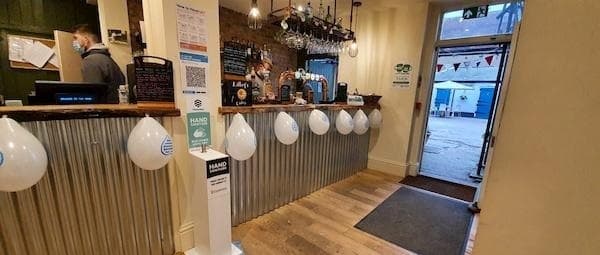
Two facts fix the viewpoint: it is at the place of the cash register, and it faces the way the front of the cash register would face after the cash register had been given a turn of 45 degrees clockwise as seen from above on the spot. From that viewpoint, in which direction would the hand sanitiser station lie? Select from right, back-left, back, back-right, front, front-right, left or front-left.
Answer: right

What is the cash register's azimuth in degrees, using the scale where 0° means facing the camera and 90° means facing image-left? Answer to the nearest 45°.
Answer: approximately 180°

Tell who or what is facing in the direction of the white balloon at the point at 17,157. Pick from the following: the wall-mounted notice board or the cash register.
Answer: the wall-mounted notice board

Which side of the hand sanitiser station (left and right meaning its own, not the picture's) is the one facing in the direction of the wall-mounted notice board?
back

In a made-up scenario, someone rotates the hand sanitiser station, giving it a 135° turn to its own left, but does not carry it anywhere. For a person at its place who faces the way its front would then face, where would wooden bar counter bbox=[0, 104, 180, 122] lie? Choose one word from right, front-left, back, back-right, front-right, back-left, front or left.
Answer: left

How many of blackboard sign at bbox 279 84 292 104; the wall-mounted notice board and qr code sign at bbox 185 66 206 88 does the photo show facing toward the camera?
3

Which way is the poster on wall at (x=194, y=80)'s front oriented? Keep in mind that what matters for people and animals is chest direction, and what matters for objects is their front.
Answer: toward the camera

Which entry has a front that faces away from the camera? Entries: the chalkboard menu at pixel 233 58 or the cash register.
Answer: the cash register

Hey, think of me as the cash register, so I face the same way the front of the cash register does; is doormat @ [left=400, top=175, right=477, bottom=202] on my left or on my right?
on my right

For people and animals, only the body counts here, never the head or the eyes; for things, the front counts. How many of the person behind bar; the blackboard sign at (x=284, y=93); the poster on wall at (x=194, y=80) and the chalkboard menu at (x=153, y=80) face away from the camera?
0

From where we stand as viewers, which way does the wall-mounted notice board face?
facing the viewer

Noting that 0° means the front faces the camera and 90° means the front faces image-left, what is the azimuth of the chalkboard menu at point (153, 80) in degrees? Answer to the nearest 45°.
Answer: approximately 0°
